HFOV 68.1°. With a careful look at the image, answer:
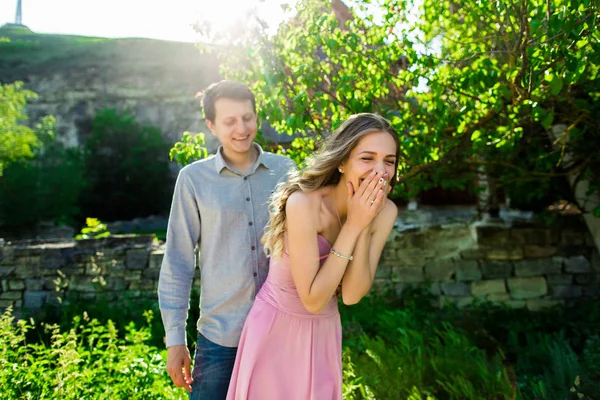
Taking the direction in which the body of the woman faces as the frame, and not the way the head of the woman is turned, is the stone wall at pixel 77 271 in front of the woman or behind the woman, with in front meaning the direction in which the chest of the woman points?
behind

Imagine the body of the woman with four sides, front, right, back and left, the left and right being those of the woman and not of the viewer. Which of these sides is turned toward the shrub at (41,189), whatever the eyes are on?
back

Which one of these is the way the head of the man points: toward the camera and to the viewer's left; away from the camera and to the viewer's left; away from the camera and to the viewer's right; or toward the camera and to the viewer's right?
toward the camera and to the viewer's right

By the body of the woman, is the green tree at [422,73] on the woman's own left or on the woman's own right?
on the woman's own left

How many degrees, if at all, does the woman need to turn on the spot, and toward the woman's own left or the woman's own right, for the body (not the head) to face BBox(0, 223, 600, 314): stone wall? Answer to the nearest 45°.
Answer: approximately 135° to the woman's own left

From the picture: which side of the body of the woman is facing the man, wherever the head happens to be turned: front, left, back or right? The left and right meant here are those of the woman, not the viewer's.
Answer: back

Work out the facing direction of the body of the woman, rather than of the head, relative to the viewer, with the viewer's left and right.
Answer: facing the viewer and to the right of the viewer

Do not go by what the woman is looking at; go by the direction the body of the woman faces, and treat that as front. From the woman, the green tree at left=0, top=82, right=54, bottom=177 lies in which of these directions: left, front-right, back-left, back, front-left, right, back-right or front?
back

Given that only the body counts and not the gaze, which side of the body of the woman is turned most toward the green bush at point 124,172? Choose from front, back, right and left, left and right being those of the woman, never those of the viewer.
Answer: back
